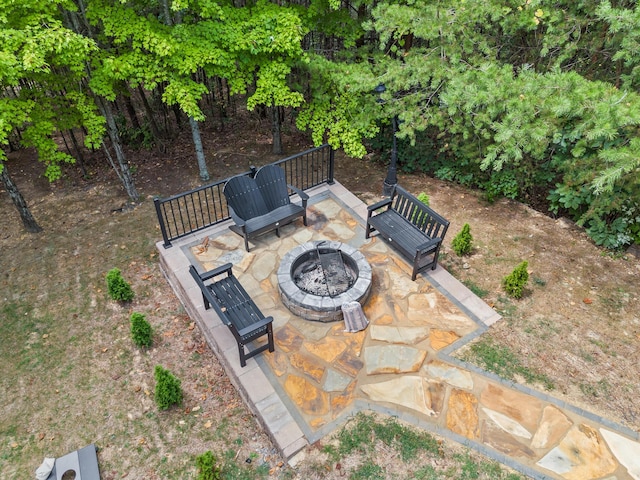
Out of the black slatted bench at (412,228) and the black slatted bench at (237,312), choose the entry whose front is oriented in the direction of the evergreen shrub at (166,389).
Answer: the black slatted bench at (412,228)

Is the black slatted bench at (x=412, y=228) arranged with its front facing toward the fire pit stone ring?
yes

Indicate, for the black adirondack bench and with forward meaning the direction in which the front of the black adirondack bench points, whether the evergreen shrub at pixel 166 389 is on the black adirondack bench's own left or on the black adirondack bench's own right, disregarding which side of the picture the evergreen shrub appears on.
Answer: on the black adirondack bench's own right

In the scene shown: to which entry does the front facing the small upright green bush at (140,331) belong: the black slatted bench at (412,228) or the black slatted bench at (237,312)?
the black slatted bench at (412,228)

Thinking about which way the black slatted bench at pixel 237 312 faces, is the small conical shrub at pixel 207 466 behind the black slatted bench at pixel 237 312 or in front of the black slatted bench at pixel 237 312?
behind

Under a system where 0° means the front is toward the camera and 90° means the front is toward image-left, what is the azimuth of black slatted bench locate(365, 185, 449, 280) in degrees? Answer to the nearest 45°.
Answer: approximately 45°

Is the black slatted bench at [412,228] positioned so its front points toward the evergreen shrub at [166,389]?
yes

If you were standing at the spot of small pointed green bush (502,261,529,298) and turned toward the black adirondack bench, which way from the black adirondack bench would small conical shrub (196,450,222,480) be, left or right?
left

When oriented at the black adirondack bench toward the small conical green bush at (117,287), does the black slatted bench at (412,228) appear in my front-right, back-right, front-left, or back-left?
back-left

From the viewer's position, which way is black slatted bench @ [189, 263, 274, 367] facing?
facing away from the viewer and to the right of the viewer

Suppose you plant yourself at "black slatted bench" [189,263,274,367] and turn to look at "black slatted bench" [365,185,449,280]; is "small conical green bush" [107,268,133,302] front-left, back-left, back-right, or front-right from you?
back-left
